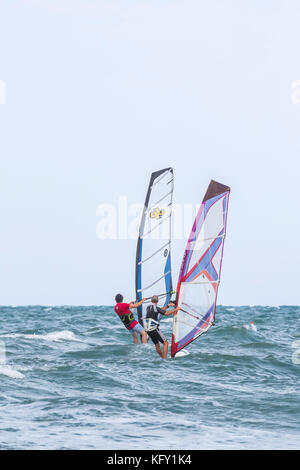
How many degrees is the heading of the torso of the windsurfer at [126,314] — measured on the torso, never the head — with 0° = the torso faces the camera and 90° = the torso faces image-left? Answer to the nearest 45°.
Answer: approximately 225°
